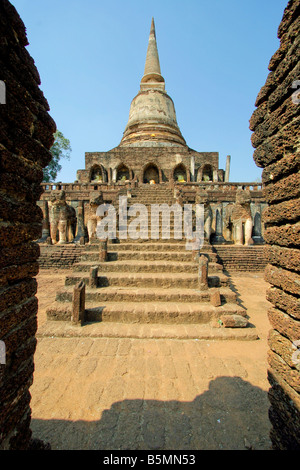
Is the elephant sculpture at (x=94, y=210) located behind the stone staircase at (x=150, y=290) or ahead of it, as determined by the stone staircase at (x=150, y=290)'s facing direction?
behind

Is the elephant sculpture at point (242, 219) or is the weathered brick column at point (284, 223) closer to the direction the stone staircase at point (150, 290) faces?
the weathered brick column

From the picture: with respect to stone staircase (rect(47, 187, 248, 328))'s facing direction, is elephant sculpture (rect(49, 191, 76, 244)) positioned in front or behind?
behind

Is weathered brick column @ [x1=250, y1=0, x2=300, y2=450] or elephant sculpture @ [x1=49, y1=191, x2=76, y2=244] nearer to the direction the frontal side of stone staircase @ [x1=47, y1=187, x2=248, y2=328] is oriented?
the weathered brick column

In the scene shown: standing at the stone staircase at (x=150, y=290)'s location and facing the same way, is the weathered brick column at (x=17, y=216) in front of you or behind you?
in front

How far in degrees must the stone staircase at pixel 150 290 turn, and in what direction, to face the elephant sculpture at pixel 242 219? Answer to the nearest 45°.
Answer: approximately 135° to its left

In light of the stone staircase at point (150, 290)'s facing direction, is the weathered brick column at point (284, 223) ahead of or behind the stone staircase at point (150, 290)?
ahead

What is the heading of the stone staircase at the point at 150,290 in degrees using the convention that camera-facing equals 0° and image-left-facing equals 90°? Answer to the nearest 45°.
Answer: approximately 0°

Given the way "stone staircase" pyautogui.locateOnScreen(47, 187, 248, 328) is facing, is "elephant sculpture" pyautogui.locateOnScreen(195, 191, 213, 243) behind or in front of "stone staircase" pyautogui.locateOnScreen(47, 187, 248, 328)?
behind

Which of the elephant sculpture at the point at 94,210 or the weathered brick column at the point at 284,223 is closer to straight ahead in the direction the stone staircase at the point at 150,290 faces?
the weathered brick column
